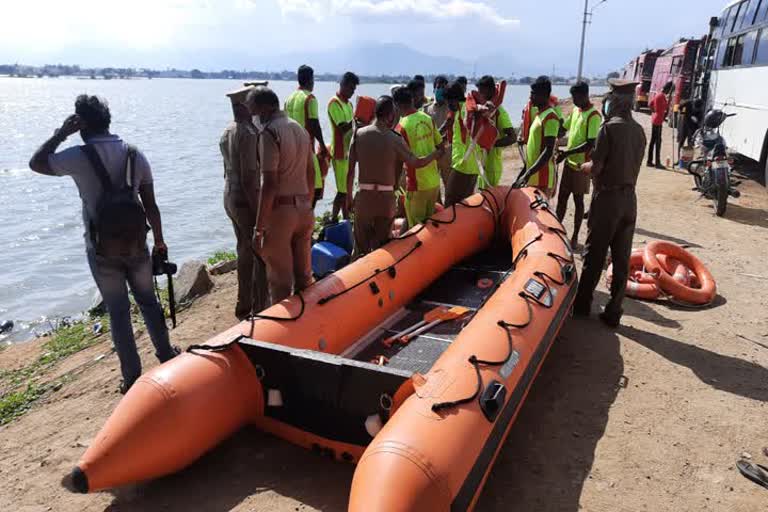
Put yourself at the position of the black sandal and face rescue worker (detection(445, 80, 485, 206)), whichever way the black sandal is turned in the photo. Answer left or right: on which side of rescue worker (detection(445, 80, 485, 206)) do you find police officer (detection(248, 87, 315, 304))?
left

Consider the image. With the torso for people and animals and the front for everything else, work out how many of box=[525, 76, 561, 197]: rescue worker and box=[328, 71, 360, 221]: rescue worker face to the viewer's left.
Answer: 1

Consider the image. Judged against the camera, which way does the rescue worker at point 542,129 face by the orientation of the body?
to the viewer's left

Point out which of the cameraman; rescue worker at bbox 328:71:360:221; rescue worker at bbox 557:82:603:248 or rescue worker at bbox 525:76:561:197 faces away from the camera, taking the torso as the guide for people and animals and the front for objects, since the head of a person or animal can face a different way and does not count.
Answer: the cameraman

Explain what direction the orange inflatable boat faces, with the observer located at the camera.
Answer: facing away from the viewer and to the right of the viewer

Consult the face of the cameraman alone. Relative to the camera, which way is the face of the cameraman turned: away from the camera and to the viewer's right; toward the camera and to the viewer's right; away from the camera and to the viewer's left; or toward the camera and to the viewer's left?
away from the camera and to the viewer's left

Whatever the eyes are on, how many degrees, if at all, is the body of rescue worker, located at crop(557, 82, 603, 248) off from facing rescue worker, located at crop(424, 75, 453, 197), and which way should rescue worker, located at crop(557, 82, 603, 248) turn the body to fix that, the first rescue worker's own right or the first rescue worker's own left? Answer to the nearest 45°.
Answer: approximately 45° to the first rescue worker's own right

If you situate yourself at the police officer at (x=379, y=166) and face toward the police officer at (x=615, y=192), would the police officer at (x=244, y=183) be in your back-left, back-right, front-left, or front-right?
back-right

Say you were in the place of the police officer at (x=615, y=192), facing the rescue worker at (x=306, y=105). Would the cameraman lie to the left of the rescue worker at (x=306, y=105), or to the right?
left

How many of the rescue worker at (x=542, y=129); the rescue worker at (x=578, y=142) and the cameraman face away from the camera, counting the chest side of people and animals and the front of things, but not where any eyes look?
1

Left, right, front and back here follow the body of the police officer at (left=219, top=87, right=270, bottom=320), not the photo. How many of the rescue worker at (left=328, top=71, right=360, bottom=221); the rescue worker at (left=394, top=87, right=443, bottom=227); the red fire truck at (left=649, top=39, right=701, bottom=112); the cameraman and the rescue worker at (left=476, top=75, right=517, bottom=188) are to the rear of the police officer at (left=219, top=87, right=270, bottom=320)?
1

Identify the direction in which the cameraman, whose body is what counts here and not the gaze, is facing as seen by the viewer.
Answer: away from the camera

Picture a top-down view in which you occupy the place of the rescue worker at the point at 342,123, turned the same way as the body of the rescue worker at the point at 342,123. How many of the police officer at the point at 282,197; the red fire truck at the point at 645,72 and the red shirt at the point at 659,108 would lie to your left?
2

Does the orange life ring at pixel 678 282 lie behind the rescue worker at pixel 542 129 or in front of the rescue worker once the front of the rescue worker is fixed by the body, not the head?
behind

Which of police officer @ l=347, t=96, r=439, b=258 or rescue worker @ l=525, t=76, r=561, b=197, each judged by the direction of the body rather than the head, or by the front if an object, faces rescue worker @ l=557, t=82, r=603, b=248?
the police officer
